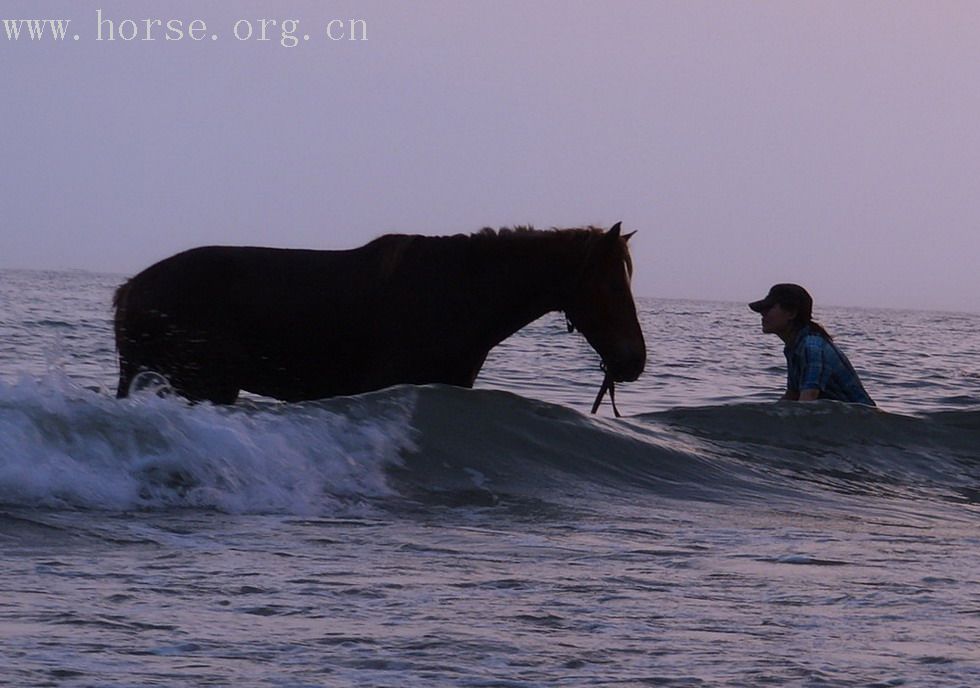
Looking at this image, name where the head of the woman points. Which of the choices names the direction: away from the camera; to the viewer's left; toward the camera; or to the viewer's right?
to the viewer's left

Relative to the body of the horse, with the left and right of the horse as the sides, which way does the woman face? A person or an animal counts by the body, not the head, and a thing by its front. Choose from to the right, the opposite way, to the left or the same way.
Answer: the opposite way

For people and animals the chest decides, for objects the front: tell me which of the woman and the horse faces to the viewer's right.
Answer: the horse

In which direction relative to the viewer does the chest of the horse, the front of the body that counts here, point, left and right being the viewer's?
facing to the right of the viewer

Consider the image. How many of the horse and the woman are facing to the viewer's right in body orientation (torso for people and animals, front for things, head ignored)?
1

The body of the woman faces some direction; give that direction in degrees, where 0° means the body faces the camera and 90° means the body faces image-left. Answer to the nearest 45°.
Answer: approximately 90°

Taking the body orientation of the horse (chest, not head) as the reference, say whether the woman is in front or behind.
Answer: in front

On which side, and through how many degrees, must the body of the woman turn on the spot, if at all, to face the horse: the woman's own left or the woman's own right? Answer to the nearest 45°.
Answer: approximately 45° to the woman's own left
